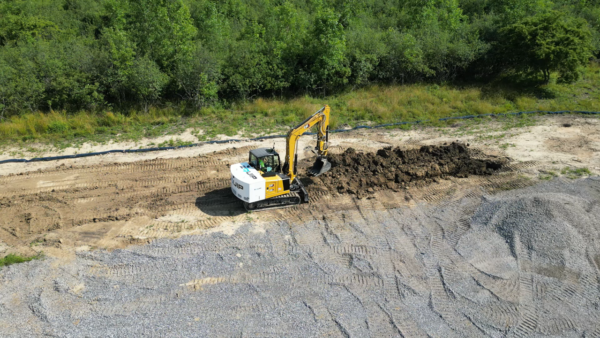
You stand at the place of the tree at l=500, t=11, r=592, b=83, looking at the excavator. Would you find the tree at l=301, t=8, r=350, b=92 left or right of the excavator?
right

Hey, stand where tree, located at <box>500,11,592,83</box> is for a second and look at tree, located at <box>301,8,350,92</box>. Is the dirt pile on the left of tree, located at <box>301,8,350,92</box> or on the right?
left

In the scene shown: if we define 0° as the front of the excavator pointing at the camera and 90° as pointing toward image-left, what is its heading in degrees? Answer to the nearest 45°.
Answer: approximately 225°

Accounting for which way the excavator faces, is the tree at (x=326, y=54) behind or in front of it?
in front

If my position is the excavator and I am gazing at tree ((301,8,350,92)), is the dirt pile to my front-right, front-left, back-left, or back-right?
front-right

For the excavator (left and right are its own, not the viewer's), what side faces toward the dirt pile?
front

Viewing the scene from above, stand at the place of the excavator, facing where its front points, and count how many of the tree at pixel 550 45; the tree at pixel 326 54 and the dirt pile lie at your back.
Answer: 0

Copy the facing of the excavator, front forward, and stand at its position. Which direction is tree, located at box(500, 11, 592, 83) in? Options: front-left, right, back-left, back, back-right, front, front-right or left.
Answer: front
